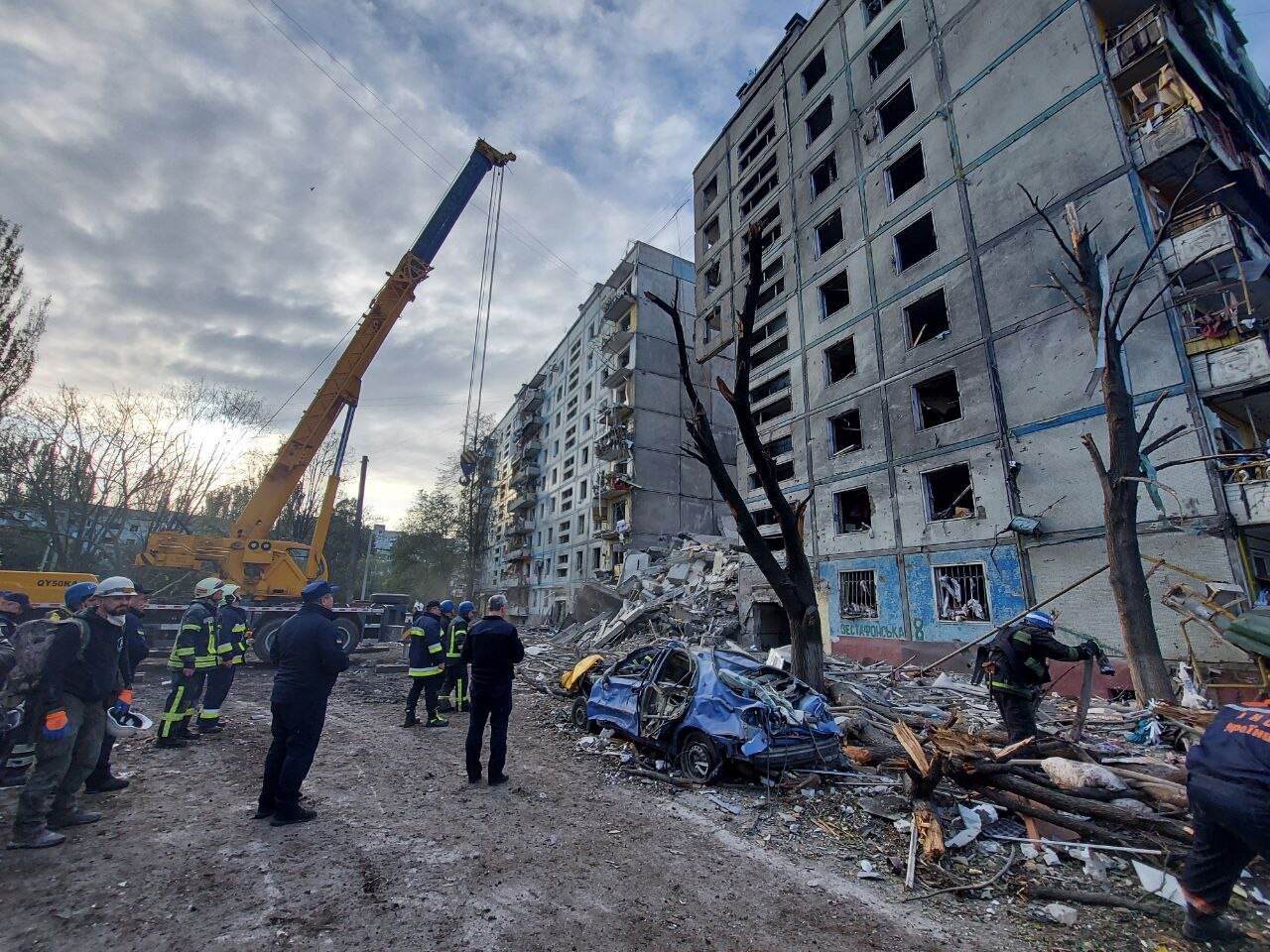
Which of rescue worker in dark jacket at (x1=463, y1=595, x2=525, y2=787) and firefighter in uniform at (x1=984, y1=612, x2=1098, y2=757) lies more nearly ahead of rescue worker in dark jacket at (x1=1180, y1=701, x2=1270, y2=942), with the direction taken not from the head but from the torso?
the firefighter in uniform

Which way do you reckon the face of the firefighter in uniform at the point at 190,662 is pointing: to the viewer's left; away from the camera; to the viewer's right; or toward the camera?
to the viewer's right

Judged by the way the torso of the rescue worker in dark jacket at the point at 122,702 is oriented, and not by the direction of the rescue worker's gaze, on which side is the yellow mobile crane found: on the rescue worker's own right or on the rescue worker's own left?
on the rescue worker's own left

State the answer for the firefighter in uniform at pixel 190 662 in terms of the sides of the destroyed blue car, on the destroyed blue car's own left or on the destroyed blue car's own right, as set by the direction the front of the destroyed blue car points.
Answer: on the destroyed blue car's own left

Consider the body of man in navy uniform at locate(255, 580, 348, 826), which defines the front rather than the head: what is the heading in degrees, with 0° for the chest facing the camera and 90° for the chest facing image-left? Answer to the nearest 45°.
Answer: approximately 225°

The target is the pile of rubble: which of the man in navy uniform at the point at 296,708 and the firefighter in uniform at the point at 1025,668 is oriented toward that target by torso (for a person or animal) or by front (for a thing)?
the man in navy uniform

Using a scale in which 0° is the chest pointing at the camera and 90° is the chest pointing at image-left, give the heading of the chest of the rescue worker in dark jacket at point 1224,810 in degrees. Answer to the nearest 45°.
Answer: approximately 225°

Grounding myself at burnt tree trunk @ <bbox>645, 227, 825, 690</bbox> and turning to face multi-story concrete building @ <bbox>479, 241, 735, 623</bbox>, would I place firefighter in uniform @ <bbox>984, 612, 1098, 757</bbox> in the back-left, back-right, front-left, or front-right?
back-right

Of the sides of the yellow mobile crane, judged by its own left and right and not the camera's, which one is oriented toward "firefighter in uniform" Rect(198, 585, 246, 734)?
right

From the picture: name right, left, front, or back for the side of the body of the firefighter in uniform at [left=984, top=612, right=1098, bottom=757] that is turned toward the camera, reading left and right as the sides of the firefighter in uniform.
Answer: right
